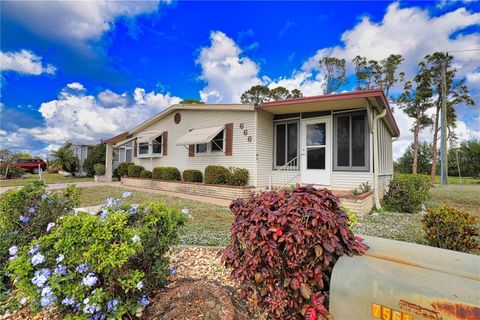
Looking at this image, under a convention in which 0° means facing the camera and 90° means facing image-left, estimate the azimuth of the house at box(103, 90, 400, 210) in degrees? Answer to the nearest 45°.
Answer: approximately 45°

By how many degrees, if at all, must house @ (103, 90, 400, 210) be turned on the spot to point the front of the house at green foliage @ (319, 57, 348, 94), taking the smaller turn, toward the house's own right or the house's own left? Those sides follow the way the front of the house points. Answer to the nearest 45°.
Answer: approximately 180°

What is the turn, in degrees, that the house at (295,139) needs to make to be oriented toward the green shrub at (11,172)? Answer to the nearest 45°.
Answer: approximately 45° to its right

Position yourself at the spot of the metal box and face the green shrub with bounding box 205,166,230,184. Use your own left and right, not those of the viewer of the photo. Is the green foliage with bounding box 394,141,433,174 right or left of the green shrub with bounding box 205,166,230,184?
right

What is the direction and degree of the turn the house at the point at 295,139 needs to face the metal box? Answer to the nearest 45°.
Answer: approximately 45° to its left

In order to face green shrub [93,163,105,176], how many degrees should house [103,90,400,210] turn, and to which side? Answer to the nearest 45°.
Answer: approximately 90° to its right

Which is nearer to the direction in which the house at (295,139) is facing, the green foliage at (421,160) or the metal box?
the metal box

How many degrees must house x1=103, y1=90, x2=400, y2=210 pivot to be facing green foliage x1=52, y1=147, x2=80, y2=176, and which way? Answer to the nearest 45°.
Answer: approximately 90° to its right
